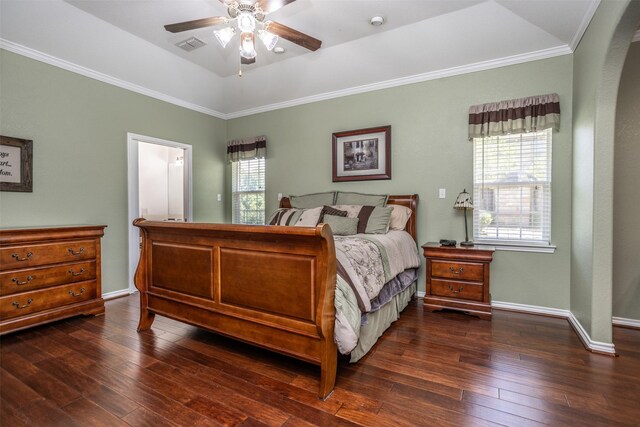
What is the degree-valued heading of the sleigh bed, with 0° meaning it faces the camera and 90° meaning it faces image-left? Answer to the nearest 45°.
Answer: approximately 45°

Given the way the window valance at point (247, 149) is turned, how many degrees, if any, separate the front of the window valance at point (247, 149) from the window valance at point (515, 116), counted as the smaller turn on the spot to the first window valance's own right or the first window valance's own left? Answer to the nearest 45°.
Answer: approximately 90° to the first window valance's own left

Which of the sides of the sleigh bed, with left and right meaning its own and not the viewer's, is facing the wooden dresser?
right

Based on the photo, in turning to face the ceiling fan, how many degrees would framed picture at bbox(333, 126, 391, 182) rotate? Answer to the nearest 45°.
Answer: approximately 45° to its left

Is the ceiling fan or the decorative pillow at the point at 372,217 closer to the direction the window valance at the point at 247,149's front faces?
the ceiling fan

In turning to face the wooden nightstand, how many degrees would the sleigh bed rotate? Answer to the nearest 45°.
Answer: approximately 180°

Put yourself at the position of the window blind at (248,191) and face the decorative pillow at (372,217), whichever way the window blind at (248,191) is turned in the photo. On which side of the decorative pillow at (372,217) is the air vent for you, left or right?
right

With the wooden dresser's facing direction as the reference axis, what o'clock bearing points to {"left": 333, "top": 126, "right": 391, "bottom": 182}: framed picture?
The framed picture is roughly at 11 o'clock from the wooden dresser.

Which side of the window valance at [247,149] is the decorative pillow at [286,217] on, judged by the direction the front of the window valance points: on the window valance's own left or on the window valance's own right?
on the window valance's own left

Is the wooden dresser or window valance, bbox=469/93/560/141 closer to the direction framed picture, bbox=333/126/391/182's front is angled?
the wooden dresser
